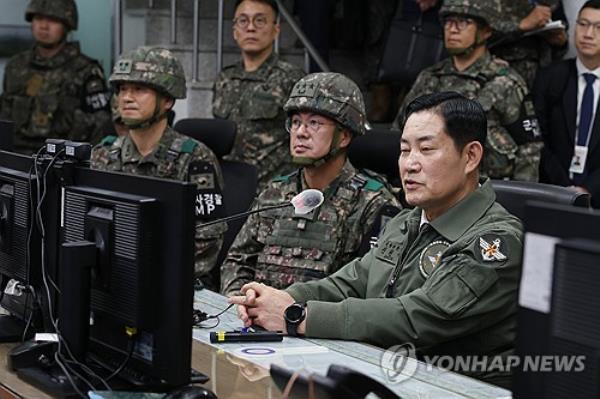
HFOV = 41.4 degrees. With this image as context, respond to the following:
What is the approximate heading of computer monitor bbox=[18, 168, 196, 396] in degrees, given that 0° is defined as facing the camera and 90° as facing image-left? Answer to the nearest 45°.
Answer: approximately 225°

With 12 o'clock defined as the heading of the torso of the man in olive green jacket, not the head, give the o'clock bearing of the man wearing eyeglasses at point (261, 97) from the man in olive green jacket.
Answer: The man wearing eyeglasses is roughly at 4 o'clock from the man in olive green jacket.

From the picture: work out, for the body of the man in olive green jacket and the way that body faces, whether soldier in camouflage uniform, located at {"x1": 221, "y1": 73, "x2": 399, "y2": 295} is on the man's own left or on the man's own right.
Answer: on the man's own right

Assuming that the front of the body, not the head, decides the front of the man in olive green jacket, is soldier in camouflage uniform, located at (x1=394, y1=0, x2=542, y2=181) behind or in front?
behind

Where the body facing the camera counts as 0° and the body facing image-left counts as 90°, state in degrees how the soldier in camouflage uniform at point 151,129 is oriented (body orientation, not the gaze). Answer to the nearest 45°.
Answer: approximately 45°

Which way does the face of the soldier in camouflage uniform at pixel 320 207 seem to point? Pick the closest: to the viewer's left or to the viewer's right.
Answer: to the viewer's left

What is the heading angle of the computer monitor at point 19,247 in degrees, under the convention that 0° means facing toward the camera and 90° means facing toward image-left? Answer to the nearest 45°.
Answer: approximately 225°

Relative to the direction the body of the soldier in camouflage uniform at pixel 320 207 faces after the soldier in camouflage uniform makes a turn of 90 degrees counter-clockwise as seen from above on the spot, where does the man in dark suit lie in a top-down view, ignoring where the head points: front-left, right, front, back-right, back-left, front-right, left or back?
left
